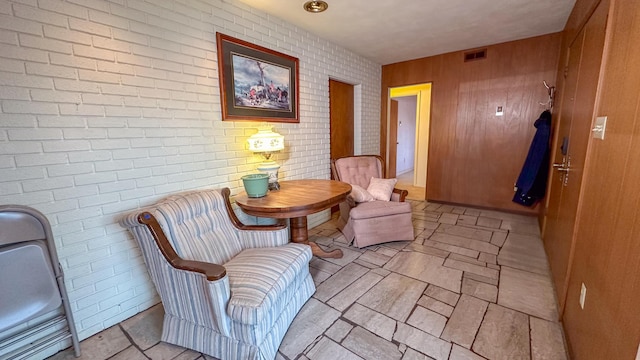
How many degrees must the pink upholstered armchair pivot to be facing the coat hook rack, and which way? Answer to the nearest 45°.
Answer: approximately 90° to its left

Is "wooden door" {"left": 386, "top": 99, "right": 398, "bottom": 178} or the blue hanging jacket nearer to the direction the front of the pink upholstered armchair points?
the blue hanging jacket

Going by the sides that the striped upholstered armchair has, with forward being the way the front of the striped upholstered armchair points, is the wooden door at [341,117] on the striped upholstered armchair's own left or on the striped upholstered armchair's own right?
on the striped upholstered armchair's own left

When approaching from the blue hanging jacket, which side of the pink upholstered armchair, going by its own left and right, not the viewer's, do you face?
left

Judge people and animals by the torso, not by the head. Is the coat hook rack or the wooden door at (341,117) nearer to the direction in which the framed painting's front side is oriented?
the coat hook rack

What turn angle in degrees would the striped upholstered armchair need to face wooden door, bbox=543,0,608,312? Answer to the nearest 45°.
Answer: approximately 45° to its left

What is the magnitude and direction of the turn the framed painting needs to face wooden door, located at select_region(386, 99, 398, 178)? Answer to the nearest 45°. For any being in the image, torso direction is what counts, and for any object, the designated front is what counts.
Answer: approximately 90° to its left
